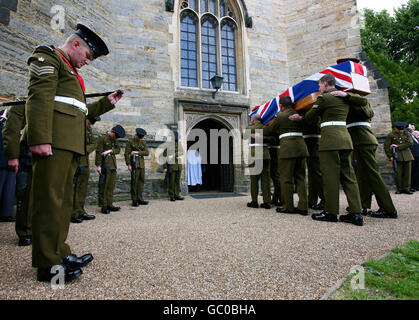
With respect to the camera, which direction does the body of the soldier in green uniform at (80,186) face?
to the viewer's right

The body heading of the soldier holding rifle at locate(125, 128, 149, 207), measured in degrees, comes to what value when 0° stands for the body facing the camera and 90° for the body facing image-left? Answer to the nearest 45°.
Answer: approximately 315°

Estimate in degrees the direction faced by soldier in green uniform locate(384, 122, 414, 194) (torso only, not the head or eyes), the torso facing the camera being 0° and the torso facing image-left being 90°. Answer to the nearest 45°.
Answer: approximately 0°

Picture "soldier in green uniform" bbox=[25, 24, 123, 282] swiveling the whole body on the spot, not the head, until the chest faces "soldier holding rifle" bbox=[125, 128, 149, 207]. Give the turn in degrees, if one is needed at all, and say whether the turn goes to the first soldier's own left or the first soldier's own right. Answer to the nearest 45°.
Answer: approximately 90° to the first soldier's own left

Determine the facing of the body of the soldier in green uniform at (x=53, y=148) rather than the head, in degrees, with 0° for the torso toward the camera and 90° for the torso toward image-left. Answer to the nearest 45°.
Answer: approximately 270°

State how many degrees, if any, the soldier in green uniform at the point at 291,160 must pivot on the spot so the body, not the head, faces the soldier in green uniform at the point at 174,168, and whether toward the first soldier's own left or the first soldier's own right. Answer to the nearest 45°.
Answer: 0° — they already face them

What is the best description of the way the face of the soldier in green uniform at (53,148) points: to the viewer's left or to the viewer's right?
to the viewer's right

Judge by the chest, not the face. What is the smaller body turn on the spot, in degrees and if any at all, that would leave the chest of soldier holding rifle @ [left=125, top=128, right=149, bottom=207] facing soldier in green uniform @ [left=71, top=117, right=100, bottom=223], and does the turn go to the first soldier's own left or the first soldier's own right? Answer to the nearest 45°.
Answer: approximately 90° to the first soldier's own right

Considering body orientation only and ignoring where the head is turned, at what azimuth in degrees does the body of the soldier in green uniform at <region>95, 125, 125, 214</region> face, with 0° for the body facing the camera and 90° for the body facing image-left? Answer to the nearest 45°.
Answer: approximately 315°

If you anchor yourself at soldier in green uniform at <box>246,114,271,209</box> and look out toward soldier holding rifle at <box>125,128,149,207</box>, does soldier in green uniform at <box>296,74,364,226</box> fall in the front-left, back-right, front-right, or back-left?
back-left

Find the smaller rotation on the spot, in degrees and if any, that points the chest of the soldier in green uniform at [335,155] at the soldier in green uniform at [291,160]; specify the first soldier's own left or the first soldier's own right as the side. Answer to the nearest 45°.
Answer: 0° — they already face them
